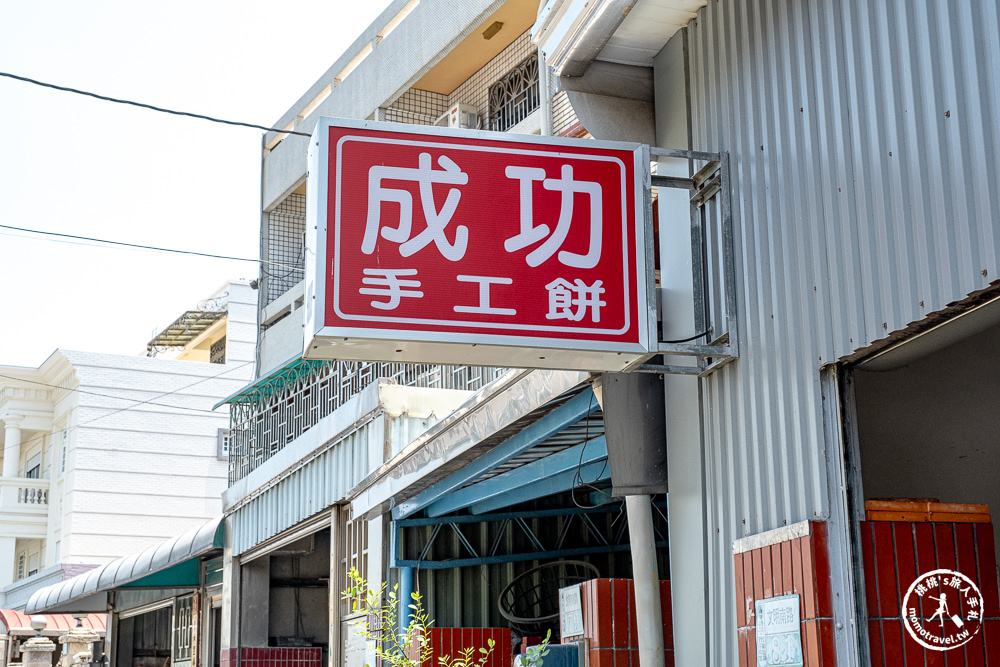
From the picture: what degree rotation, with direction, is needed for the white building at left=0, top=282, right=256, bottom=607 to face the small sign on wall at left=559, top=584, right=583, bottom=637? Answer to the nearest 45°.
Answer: approximately 45° to its left

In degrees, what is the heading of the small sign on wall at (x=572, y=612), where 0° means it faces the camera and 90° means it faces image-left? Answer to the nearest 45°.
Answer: approximately 0°

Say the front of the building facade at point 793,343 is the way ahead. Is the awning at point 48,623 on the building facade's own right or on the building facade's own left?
on the building facade's own right

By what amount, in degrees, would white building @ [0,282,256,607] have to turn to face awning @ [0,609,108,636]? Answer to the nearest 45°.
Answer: approximately 45° to its left

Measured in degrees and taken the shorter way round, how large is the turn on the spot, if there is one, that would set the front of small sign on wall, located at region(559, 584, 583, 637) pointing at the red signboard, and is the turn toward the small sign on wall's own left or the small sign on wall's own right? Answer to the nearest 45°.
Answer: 0° — it already faces it

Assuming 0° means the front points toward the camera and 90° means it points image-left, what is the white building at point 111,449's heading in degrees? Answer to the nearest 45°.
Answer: approximately 45°

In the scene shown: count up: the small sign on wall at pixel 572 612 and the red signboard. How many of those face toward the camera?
2

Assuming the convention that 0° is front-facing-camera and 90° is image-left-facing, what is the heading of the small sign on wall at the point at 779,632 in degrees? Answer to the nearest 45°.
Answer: approximately 45°

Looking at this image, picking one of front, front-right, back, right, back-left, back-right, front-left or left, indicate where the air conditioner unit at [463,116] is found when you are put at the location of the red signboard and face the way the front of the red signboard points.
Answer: back

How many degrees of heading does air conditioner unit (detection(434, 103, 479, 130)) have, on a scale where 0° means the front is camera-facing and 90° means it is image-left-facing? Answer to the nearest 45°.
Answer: approximately 45°

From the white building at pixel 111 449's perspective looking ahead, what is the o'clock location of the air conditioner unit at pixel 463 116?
The air conditioner unit is roughly at 10 o'clock from the white building.
